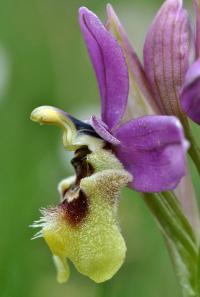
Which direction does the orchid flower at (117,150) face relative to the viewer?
to the viewer's left
